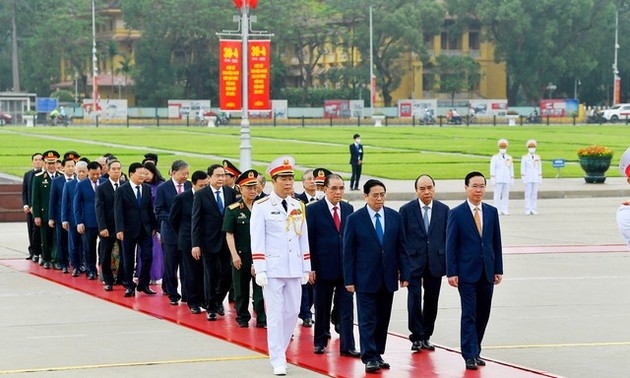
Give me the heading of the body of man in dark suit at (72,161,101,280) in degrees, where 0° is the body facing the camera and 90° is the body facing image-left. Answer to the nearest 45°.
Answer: approximately 315°

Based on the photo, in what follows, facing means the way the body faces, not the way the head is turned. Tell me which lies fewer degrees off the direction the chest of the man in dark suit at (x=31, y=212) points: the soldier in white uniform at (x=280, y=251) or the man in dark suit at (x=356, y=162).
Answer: the soldier in white uniform

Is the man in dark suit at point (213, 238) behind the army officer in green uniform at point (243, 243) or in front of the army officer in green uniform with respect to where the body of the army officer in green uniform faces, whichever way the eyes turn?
behind

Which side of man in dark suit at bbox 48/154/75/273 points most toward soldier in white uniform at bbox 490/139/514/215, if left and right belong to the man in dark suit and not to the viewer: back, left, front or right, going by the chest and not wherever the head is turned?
left

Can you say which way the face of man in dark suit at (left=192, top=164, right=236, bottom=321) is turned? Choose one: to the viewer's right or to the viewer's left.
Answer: to the viewer's right

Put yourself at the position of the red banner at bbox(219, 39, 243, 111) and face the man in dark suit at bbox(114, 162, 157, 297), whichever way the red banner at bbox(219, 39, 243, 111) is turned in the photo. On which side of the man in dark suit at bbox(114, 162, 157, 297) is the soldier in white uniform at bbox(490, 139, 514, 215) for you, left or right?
left

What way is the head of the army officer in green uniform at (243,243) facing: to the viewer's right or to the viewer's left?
to the viewer's right

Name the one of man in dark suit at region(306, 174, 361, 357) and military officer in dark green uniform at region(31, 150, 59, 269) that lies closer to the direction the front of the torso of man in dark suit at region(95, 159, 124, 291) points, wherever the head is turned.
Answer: the man in dark suit
